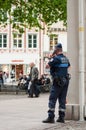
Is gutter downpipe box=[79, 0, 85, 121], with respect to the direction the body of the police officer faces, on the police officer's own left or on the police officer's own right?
on the police officer's own right

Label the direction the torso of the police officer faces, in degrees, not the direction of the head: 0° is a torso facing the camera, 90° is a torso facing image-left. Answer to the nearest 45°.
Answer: approximately 135°
